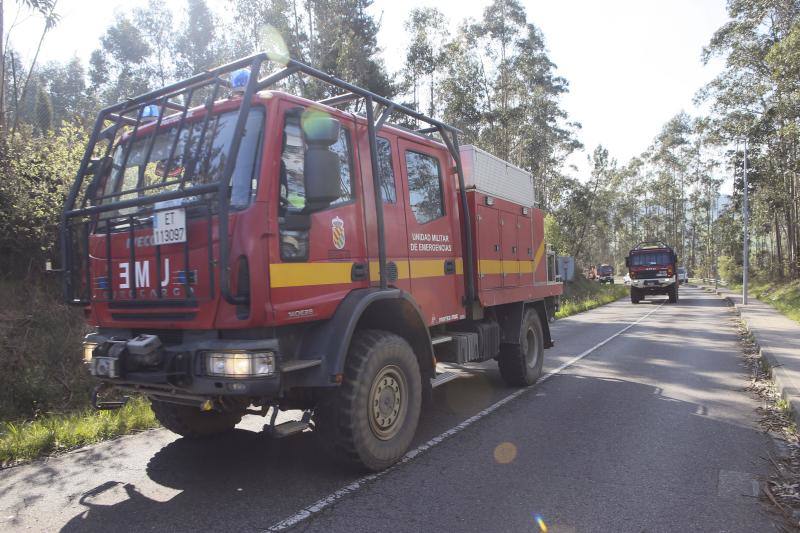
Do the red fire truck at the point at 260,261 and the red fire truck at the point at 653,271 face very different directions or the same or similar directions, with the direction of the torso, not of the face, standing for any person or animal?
same or similar directions

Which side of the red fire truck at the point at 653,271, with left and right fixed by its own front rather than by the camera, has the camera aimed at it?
front

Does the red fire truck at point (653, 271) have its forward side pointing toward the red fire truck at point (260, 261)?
yes

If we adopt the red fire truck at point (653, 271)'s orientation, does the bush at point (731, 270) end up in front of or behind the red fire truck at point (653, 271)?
behind

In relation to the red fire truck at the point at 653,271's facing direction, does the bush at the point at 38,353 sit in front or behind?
in front

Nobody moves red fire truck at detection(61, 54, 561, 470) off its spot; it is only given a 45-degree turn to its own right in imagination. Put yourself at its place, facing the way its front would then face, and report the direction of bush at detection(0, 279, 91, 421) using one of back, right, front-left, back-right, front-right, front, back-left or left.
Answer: front-right

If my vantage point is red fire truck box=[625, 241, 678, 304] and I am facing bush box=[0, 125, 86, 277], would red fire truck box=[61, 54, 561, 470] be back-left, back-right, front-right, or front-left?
front-left

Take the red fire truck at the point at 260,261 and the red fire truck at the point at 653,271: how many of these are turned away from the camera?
0

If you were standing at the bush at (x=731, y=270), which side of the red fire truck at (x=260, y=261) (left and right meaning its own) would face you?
back

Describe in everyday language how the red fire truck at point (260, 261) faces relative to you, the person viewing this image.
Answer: facing the viewer and to the left of the viewer

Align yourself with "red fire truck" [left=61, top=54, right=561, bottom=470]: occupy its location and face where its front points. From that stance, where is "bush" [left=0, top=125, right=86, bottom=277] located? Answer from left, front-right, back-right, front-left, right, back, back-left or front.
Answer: right

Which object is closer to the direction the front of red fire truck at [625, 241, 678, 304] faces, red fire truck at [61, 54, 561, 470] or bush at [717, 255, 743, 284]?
the red fire truck

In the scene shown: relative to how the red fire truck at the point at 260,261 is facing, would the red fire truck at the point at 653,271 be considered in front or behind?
behind

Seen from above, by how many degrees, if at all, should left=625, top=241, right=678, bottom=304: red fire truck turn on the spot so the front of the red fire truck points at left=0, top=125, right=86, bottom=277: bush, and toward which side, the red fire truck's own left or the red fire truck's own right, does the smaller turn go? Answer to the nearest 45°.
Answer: approximately 45° to the red fire truck's own right
